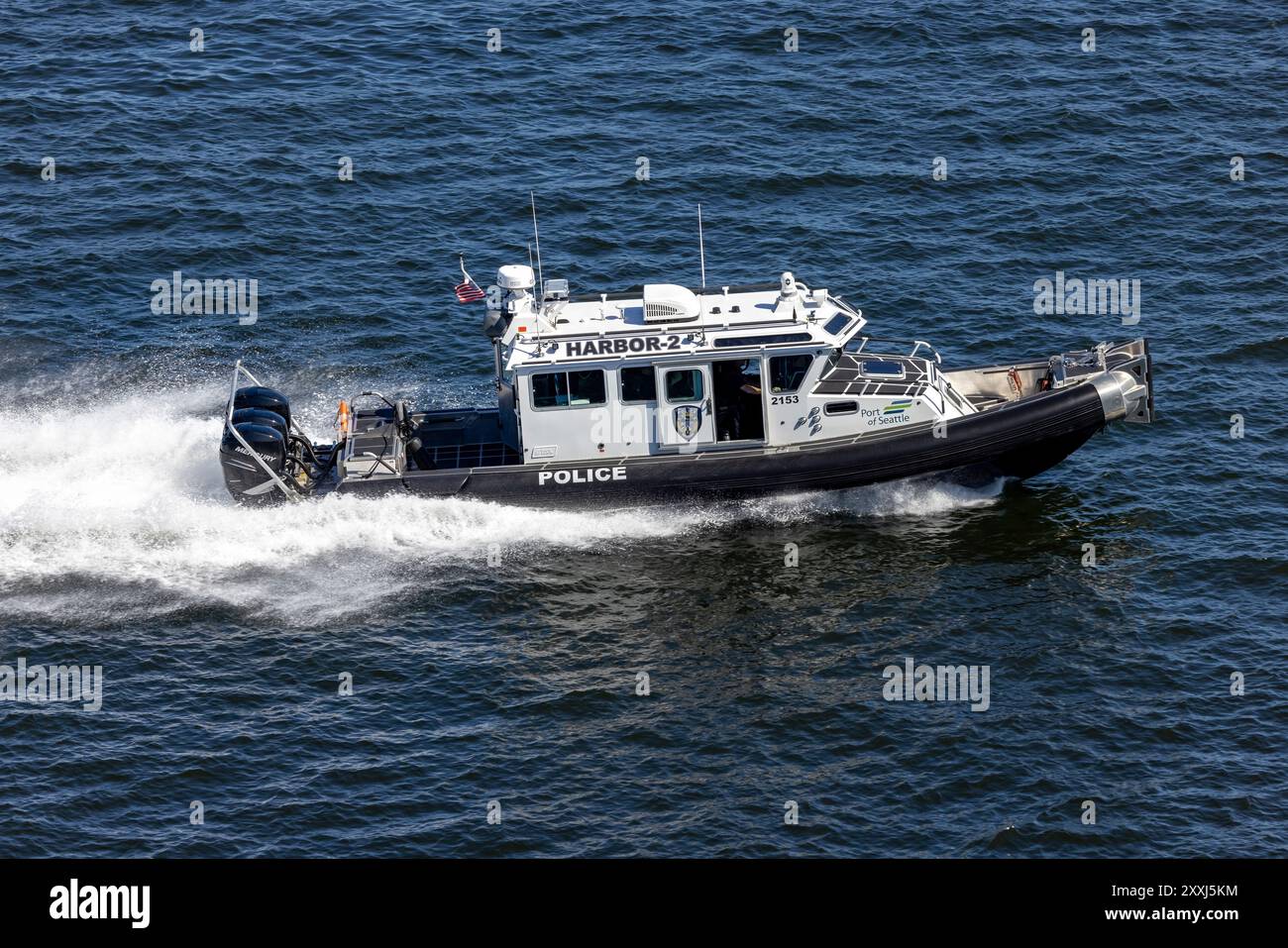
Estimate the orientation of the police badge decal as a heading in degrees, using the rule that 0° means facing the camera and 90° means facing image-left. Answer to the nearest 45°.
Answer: approximately 0°

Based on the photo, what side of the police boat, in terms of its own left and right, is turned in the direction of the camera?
right
